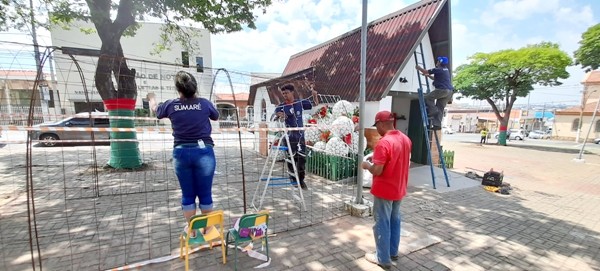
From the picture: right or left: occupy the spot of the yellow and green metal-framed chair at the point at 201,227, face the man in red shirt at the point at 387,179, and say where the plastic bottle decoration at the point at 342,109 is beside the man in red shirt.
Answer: left

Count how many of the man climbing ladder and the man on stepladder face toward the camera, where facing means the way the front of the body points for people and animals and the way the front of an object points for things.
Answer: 1

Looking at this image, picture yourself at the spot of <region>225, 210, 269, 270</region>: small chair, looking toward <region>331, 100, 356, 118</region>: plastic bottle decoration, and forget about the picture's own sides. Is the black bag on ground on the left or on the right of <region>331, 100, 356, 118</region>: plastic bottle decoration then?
right

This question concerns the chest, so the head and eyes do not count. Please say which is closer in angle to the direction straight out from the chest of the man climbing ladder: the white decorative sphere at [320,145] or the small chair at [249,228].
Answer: the white decorative sphere

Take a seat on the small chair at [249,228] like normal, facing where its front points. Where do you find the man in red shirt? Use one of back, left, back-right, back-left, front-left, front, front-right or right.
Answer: back-left

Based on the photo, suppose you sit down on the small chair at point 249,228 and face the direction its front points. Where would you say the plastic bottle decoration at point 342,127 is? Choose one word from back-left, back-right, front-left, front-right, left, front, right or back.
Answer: back

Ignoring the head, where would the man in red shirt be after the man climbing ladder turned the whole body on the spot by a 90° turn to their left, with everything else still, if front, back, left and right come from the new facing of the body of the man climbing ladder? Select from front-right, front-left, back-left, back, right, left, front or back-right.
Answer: front-left

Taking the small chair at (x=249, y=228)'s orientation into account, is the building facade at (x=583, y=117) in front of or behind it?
behind

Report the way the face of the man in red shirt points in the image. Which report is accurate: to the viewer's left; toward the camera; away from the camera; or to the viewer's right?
to the viewer's left

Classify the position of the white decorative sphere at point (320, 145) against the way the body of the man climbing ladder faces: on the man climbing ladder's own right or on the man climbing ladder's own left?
on the man climbing ladder's own left

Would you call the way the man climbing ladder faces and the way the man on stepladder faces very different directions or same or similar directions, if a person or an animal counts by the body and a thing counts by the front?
very different directions

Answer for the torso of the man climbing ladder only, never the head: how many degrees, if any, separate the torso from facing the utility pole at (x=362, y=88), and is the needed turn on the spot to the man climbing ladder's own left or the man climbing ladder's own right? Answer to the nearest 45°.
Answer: approximately 135° to the man climbing ladder's own left

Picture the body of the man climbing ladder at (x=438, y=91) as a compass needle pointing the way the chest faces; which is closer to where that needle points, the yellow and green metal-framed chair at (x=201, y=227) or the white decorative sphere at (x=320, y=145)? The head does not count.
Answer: the white decorative sphere

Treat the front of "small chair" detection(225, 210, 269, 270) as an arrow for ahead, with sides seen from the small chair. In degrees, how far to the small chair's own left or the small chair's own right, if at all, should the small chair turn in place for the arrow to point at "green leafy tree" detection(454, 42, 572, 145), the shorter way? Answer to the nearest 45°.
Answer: approximately 180°

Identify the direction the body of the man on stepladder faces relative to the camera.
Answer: toward the camera

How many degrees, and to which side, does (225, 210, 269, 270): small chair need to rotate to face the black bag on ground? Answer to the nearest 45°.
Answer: approximately 135° to its left
